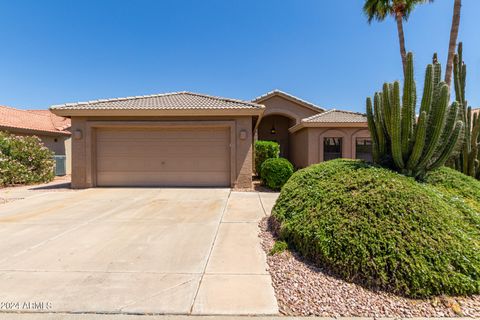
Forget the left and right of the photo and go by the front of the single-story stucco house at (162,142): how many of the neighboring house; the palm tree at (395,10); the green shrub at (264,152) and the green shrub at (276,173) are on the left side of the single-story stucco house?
3

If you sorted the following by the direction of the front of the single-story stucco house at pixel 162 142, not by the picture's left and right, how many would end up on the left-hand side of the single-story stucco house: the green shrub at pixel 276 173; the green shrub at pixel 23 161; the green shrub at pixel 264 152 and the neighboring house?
2

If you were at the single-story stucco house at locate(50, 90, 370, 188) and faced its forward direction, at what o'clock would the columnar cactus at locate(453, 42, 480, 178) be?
The columnar cactus is roughly at 10 o'clock from the single-story stucco house.

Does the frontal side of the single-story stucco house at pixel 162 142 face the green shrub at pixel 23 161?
no

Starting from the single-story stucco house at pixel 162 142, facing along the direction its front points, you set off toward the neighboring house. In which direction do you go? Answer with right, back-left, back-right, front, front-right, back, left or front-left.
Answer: back-right

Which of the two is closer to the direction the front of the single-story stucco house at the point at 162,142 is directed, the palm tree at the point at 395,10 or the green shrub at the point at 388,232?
the green shrub

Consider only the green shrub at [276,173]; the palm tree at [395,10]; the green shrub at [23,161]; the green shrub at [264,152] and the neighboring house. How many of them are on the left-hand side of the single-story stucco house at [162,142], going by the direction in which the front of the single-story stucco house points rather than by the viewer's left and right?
3

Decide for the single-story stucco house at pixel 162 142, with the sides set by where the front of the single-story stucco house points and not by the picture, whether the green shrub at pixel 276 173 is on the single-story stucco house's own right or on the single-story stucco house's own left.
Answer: on the single-story stucco house's own left

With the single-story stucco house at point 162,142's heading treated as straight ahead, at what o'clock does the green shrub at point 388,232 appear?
The green shrub is roughly at 11 o'clock from the single-story stucco house.

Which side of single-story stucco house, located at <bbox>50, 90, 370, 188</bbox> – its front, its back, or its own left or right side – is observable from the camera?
front

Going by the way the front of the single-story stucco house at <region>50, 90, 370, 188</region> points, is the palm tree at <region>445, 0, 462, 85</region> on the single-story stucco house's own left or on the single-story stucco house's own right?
on the single-story stucco house's own left

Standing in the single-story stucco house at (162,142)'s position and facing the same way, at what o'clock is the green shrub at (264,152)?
The green shrub is roughly at 9 o'clock from the single-story stucco house.

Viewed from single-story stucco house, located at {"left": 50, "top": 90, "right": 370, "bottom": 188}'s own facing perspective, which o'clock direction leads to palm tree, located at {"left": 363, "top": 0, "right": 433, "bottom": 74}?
The palm tree is roughly at 9 o'clock from the single-story stucco house.
